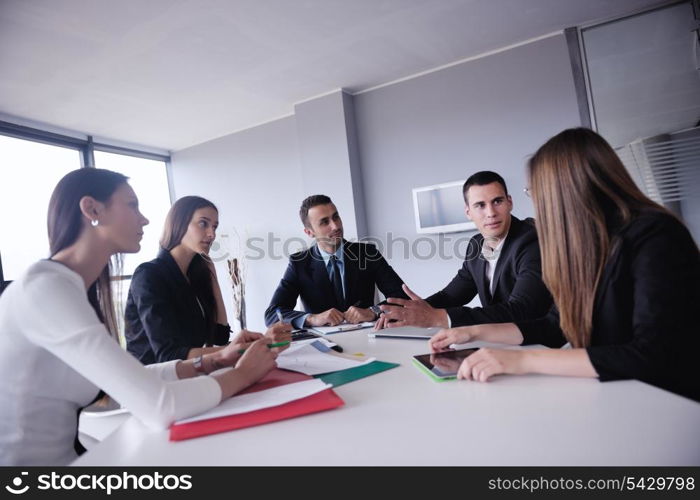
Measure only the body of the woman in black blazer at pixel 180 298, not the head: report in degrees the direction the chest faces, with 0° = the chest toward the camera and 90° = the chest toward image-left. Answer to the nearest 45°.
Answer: approximately 315°

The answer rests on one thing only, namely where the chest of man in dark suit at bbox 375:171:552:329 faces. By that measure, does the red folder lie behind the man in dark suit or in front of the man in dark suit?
in front

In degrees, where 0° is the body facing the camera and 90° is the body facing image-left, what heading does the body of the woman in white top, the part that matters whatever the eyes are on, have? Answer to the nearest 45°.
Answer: approximately 270°

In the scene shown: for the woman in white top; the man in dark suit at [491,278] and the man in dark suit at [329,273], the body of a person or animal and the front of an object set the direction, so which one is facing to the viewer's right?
the woman in white top

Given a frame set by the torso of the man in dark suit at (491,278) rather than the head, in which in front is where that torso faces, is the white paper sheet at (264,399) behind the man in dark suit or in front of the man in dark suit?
in front

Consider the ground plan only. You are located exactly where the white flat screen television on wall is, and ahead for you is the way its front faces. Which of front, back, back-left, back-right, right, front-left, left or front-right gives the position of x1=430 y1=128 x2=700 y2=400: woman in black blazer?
front-left

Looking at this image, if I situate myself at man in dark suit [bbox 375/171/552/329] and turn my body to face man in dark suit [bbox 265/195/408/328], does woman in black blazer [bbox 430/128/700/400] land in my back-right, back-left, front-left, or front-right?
back-left

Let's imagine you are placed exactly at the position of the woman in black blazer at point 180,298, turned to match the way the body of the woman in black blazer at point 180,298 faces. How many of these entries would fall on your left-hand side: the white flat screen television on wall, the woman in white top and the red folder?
1

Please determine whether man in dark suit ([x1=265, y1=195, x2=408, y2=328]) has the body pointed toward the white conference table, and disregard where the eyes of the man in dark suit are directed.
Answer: yes

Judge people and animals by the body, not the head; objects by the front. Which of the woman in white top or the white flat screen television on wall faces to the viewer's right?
the woman in white top

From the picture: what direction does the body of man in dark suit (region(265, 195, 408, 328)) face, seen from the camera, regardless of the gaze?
toward the camera

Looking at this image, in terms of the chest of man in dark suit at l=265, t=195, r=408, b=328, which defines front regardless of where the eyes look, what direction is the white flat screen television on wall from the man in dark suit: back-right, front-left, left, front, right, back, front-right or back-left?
back-left

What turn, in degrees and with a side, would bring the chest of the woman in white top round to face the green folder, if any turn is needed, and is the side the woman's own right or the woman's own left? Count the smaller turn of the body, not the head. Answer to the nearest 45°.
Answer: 0° — they already face it

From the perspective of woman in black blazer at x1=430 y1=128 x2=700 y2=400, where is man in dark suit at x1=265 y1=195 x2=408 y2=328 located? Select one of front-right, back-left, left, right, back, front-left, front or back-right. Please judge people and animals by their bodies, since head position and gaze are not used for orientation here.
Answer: front-right

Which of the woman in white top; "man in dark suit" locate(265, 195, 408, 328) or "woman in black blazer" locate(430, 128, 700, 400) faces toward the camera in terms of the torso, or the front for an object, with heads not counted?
the man in dark suit

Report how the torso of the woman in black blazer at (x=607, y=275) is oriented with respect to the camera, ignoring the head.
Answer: to the viewer's left

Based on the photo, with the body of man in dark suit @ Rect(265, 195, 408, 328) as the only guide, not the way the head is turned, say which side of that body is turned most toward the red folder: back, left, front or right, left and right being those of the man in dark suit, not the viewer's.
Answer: front

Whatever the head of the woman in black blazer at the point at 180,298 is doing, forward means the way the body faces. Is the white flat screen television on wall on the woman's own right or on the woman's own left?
on the woman's own left

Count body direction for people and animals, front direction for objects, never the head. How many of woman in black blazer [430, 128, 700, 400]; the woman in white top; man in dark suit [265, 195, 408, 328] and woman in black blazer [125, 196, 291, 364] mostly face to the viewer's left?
1

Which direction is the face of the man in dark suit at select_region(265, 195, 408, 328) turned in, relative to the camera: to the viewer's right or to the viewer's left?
to the viewer's right
